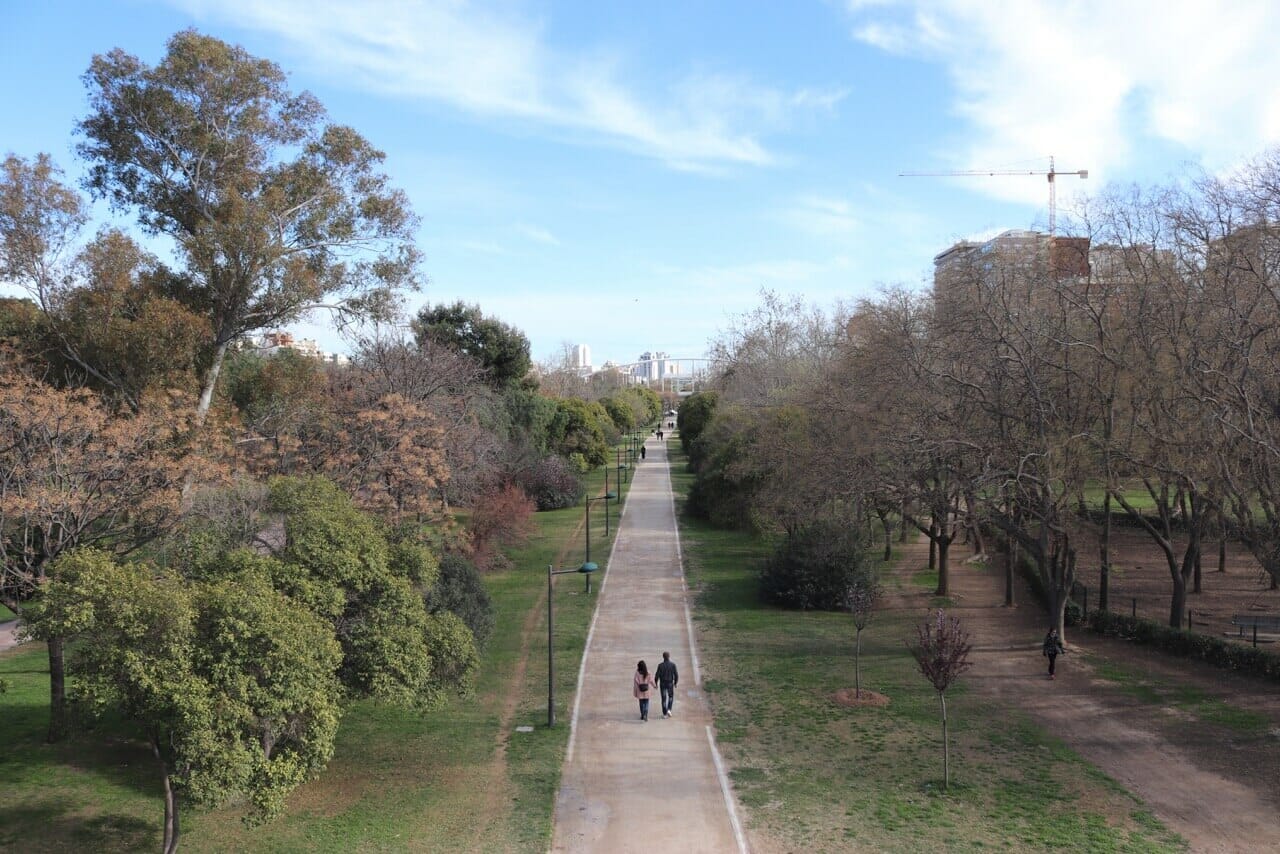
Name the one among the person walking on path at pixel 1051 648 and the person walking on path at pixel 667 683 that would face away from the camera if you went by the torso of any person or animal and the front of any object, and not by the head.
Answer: the person walking on path at pixel 667 683

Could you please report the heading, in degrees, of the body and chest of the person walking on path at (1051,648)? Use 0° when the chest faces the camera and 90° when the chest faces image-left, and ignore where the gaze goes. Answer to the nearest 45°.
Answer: approximately 0°

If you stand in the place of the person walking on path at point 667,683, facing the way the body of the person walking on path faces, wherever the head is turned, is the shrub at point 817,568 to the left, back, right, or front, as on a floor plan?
front

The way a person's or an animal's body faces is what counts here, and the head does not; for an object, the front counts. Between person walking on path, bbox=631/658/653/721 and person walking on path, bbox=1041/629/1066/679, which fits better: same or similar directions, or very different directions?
very different directions

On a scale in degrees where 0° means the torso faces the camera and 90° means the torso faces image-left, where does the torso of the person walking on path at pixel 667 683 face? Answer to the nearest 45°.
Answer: approximately 180°

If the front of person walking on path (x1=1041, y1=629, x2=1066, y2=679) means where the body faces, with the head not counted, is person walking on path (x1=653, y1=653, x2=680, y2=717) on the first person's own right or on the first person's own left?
on the first person's own right

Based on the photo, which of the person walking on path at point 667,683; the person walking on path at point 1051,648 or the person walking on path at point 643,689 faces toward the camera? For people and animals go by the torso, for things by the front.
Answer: the person walking on path at point 1051,648

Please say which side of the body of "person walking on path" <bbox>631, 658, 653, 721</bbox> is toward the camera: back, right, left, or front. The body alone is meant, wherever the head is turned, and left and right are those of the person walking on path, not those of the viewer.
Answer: back

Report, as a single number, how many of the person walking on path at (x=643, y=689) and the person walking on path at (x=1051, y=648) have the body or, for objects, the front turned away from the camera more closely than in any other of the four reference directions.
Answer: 1

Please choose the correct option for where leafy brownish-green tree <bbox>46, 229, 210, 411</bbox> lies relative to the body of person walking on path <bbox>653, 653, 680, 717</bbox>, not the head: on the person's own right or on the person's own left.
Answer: on the person's own left

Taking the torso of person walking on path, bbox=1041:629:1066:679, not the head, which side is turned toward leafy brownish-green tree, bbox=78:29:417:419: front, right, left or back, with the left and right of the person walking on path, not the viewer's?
right
